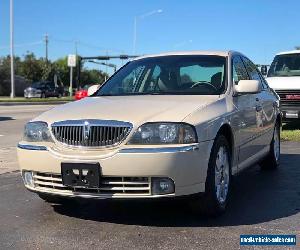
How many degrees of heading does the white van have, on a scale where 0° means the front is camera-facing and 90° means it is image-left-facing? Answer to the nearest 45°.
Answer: approximately 0°
